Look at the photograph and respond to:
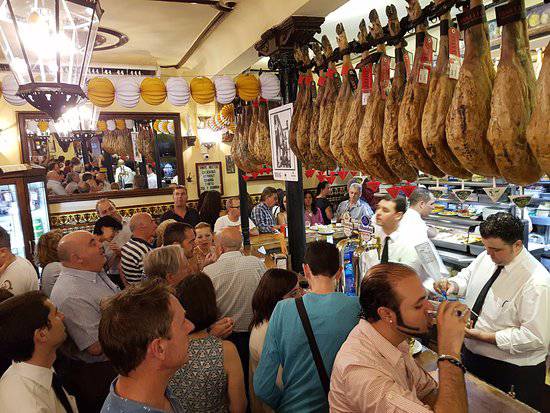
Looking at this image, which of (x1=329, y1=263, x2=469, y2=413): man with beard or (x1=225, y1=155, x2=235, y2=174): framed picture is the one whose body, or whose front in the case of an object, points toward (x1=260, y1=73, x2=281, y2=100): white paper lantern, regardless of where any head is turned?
the framed picture

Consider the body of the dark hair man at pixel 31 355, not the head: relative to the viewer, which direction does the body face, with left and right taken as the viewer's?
facing to the right of the viewer

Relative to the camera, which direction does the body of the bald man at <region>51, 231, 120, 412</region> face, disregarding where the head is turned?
to the viewer's right

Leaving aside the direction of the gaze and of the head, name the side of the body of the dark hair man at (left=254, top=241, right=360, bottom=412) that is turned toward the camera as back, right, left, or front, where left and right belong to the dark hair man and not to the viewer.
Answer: back

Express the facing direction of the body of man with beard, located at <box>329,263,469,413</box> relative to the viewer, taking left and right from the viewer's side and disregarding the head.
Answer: facing to the right of the viewer

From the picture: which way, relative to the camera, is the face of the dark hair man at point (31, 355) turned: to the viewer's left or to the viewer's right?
to the viewer's right

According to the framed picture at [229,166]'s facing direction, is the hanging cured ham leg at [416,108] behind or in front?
in front

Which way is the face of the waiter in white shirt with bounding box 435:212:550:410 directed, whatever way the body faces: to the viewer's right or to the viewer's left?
to the viewer's left
